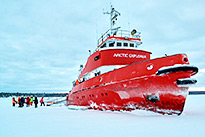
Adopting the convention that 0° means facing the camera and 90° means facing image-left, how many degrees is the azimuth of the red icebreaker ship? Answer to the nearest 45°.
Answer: approximately 315°
